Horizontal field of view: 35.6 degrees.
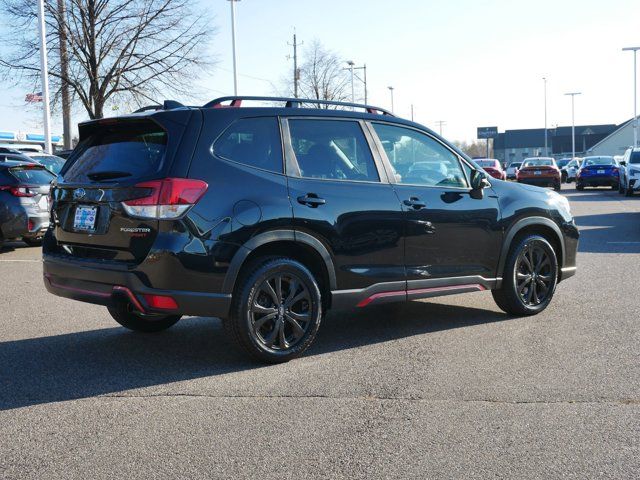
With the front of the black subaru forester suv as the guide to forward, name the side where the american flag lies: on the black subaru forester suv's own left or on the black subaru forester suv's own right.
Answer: on the black subaru forester suv's own left

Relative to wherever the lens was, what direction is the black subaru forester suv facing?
facing away from the viewer and to the right of the viewer

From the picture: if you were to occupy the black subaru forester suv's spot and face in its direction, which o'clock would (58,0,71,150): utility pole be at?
The utility pole is roughly at 10 o'clock from the black subaru forester suv.

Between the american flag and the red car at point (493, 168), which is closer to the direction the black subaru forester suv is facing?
the red car

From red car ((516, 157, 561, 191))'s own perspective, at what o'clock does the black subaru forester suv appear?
The black subaru forester suv is roughly at 6 o'clock from the red car.

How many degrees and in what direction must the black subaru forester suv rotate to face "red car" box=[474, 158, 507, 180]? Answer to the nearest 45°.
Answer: approximately 45° to its left

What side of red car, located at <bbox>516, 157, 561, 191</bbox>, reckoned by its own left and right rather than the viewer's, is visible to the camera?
back

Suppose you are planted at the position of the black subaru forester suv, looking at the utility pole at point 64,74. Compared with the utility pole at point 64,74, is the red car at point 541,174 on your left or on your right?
right
